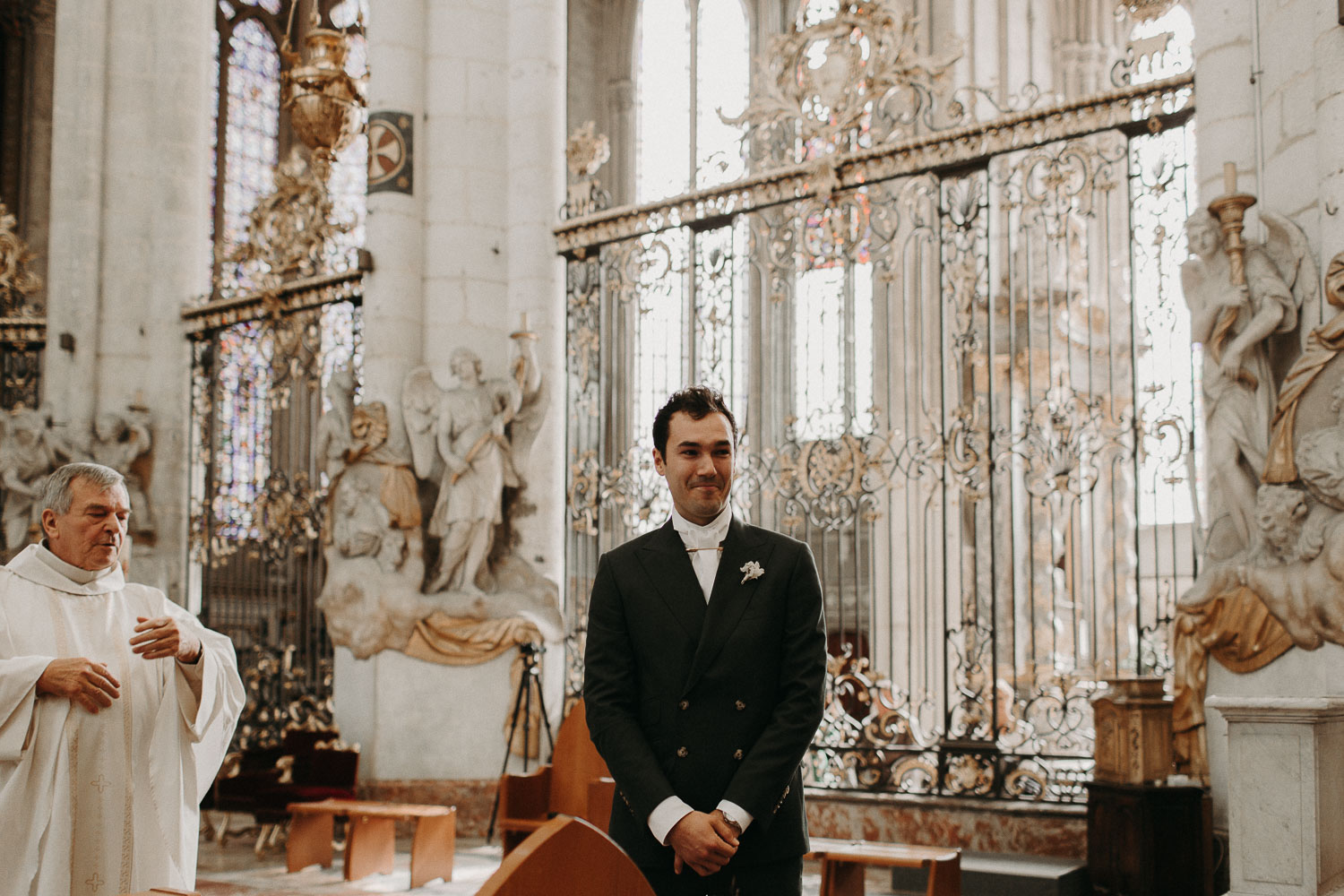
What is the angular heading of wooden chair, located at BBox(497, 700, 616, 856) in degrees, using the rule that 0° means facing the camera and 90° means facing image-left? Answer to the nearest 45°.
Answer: approximately 45°

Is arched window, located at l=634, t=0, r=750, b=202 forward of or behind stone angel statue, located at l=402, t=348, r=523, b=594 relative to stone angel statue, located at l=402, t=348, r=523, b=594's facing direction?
behind

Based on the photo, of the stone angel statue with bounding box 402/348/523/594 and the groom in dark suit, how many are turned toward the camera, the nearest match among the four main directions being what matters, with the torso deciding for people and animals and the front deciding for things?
2

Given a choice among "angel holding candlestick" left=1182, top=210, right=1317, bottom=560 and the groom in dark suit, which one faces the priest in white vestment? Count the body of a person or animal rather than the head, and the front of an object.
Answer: the angel holding candlestick

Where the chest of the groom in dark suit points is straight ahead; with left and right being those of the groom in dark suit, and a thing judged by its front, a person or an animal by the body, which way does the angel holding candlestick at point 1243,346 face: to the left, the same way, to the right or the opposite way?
to the right

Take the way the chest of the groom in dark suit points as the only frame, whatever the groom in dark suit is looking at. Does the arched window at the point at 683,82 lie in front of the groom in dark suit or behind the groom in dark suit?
behind

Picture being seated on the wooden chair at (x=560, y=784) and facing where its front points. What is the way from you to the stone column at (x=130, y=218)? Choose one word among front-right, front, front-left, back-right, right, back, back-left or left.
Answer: right

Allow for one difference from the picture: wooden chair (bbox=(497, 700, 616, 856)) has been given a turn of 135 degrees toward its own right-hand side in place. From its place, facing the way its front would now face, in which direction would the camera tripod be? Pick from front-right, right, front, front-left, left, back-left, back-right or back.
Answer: front

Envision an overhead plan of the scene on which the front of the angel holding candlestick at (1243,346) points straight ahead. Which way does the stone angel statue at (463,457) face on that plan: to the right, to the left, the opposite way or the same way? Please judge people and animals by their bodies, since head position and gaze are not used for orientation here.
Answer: to the left

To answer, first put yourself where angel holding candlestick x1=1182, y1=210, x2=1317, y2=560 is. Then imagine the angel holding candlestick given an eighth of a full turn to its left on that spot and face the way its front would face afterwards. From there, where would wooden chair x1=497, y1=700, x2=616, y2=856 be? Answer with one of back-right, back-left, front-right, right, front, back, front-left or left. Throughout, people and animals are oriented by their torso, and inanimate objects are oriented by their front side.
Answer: right

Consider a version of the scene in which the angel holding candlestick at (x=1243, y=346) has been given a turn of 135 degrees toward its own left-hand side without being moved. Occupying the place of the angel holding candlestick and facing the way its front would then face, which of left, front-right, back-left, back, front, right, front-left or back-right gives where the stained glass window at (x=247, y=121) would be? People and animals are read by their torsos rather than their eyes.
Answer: back-left

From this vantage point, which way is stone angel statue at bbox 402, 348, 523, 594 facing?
toward the camera

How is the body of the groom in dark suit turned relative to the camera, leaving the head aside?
toward the camera

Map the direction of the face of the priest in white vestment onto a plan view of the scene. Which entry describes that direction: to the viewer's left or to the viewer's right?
to the viewer's right
